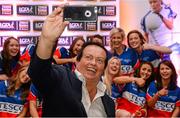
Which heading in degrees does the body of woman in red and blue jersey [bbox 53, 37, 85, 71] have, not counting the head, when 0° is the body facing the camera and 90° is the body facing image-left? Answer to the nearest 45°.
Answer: approximately 315°

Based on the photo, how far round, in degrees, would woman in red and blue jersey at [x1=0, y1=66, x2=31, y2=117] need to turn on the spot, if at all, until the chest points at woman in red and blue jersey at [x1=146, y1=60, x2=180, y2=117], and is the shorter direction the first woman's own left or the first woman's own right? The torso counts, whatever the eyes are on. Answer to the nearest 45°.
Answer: approximately 90° to the first woman's own left

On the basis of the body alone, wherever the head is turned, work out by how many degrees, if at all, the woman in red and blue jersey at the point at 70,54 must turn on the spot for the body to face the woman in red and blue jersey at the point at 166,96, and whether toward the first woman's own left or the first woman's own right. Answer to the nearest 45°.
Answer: approximately 45° to the first woman's own left

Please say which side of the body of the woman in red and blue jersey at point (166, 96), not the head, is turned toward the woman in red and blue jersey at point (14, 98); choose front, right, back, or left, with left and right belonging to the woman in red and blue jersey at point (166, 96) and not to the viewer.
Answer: right

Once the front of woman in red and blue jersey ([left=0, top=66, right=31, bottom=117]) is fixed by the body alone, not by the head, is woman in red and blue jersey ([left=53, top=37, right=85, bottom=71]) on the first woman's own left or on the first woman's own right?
on the first woman's own left

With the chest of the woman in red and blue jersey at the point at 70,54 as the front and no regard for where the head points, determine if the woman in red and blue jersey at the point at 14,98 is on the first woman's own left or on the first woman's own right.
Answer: on the first woman's own right

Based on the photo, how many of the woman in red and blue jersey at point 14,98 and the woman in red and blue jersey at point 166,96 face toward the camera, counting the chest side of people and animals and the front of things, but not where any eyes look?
2

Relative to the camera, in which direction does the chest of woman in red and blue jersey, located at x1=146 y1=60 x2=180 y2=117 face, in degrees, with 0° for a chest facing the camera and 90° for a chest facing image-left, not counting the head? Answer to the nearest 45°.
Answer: approximately 0°
